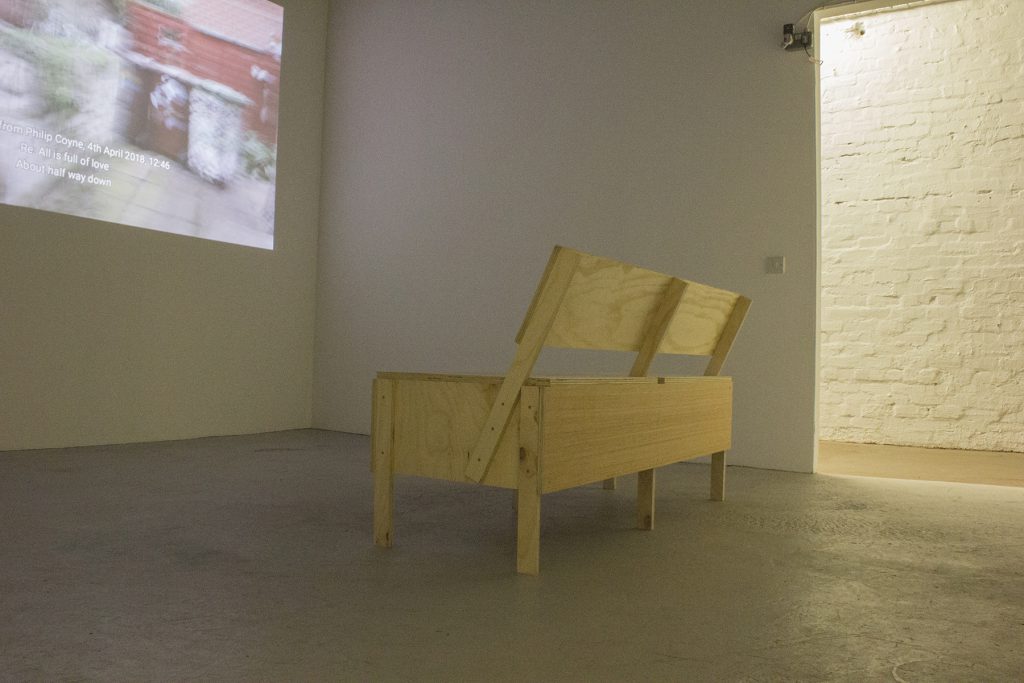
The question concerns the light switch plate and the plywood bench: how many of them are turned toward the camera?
1

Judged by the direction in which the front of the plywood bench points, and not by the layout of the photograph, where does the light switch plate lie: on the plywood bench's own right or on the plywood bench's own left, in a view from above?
on the plywood bench's own right

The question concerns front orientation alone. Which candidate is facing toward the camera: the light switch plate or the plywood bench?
the light switch plate

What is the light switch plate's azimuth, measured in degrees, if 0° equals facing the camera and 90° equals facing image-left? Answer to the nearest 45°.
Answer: approximately 0°

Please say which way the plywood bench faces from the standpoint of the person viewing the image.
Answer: facing away from the viewer and to the left of the viewer

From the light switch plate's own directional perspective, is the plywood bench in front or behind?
in front
